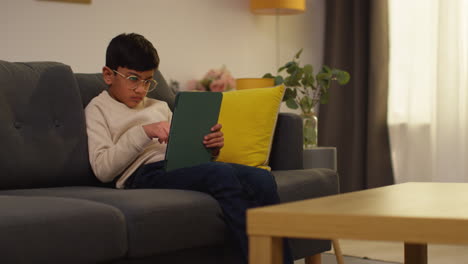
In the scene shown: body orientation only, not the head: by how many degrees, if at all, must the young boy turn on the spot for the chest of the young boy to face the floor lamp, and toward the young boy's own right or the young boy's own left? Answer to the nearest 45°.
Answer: approximately 135° to the young boy's own left

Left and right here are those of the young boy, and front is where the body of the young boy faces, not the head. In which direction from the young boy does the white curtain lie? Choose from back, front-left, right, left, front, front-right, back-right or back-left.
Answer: left

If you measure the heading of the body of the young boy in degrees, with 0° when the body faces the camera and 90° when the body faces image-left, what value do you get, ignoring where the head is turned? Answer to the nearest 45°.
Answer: approximately 315°

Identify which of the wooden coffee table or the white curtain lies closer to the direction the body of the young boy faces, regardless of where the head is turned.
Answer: the wooden coffee table

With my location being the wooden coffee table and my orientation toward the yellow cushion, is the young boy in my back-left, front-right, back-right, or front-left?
front-left

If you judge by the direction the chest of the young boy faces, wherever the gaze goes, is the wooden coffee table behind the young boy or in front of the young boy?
in front
